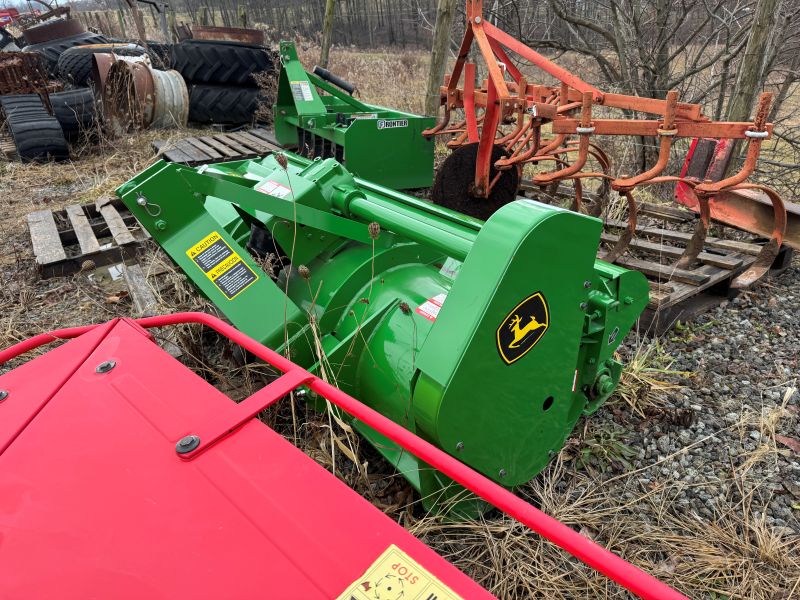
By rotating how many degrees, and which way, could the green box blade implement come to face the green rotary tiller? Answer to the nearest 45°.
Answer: approximately 45° to its left

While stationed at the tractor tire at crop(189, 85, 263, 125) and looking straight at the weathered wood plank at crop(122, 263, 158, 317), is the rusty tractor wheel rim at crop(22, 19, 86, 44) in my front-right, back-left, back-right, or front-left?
back-right

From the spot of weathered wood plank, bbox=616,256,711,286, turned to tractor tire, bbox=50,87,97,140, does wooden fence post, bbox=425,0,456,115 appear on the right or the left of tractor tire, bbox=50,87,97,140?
right
